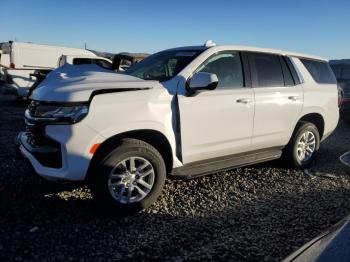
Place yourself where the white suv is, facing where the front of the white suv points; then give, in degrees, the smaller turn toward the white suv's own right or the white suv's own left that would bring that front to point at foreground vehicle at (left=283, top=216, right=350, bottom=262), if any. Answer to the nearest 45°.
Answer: approximately 45° to the white suv's own left

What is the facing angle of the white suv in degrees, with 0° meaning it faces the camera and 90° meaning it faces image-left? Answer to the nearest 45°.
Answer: approximately 45°

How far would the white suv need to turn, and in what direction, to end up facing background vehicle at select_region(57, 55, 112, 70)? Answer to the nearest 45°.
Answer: approximately 135° to its right

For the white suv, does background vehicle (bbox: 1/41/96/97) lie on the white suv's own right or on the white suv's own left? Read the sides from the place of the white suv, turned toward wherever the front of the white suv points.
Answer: on the white suv's own right
